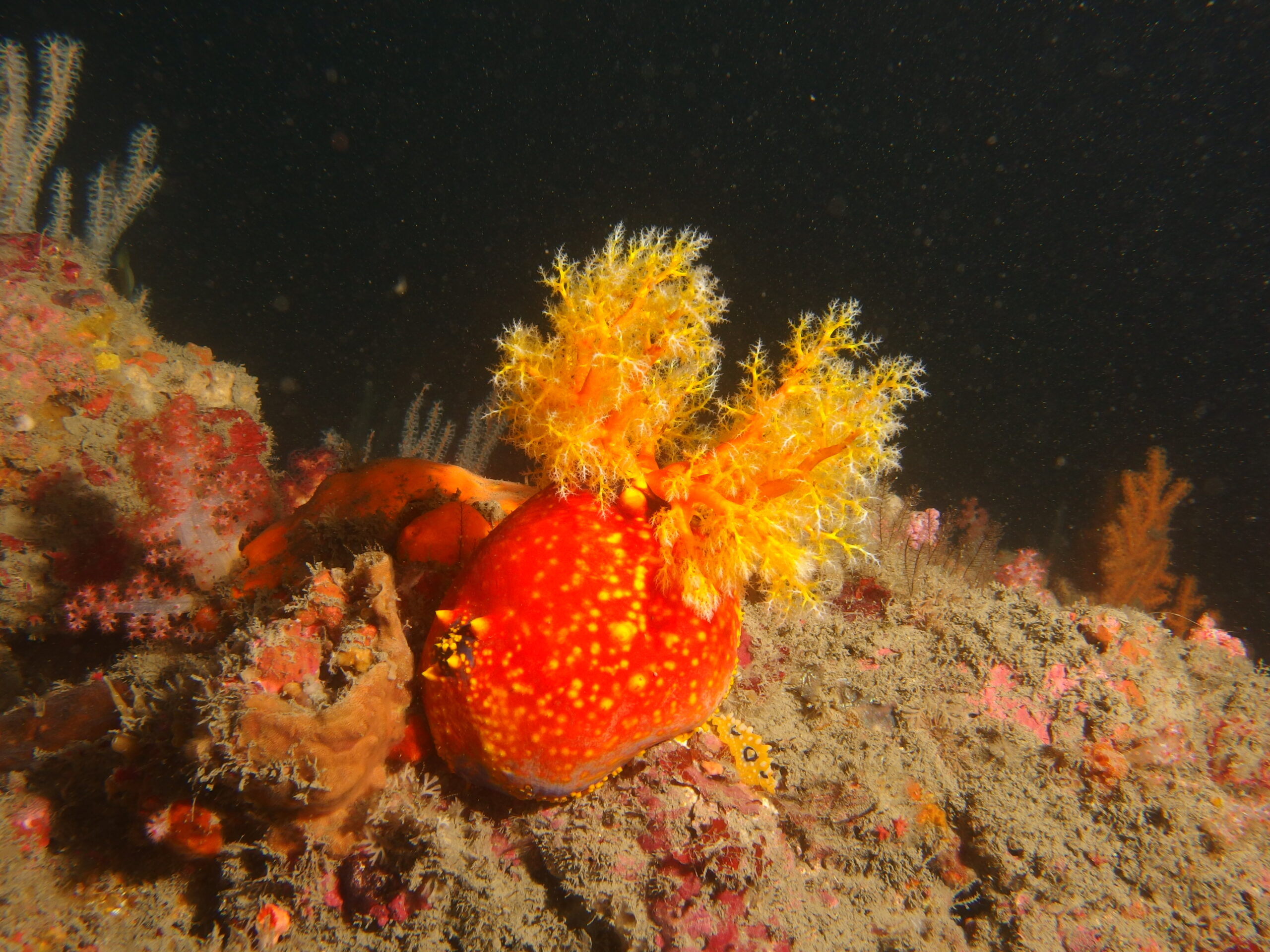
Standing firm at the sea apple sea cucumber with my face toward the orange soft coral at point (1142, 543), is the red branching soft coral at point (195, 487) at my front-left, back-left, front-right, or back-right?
back-left

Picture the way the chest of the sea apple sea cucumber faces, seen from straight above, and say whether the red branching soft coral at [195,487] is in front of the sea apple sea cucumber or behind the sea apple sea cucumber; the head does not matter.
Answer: behind

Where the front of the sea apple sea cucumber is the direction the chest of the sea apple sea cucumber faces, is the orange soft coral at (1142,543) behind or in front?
in front

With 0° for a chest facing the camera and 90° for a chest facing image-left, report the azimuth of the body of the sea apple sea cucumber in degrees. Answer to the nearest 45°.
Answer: approximately 270°

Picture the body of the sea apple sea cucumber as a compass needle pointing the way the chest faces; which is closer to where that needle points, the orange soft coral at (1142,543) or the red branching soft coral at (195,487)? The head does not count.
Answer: the orange soft coral
